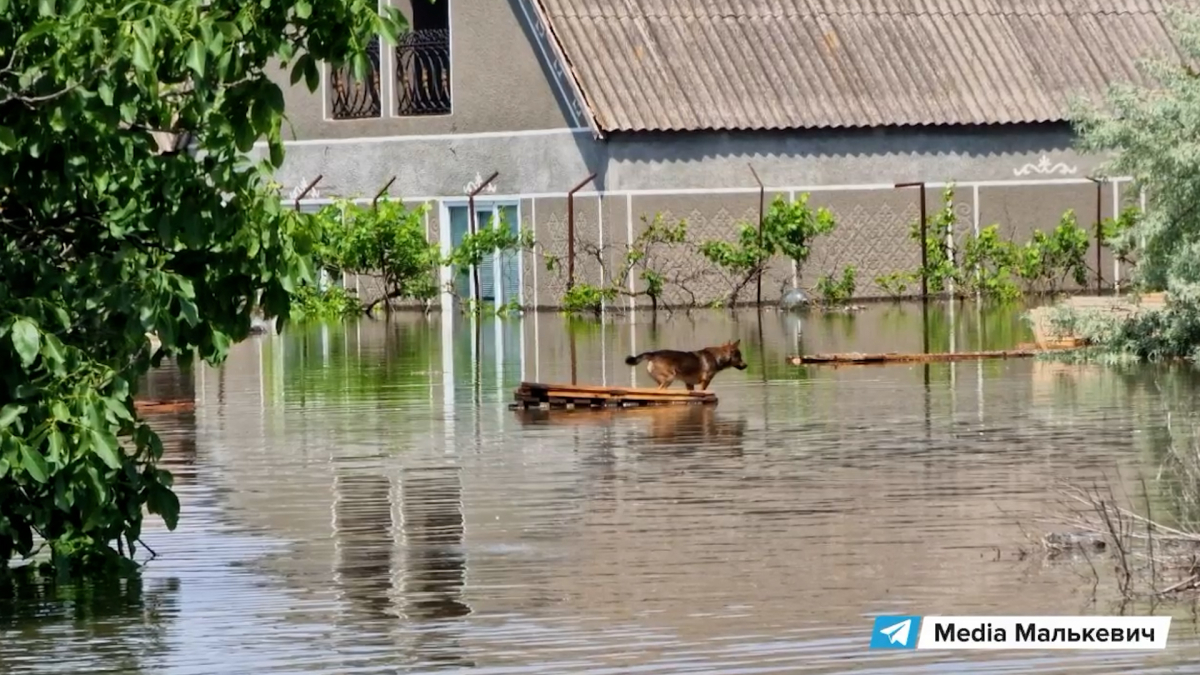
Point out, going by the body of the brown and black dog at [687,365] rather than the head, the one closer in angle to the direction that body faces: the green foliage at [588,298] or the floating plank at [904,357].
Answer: the floating plank

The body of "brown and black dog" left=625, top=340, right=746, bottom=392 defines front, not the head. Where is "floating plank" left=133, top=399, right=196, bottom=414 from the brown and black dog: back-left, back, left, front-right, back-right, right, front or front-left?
back

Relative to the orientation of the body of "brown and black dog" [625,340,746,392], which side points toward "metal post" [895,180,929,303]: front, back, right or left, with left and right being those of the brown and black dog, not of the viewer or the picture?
left

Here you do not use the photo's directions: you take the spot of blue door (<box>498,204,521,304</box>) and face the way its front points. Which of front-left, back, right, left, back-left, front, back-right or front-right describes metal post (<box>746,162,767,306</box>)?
left

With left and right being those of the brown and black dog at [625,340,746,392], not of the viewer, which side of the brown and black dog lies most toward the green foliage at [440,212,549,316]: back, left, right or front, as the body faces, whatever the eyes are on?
left

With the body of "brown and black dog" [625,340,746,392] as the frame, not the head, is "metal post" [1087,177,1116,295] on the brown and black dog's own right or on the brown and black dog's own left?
on the brown and black dog's own left

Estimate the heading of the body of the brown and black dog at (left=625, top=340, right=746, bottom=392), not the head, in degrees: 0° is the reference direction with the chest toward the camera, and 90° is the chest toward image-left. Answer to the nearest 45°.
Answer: approximately 270°

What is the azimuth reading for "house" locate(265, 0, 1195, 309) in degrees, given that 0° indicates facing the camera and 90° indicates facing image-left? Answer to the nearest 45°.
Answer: approximately 45°

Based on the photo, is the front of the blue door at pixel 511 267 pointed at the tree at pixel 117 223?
yes

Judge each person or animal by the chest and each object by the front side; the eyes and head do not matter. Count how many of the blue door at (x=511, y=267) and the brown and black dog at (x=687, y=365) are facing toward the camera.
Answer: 1

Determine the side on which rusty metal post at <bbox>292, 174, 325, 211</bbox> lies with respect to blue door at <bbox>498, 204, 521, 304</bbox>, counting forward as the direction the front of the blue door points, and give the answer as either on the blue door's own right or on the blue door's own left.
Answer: on the blue door's own right

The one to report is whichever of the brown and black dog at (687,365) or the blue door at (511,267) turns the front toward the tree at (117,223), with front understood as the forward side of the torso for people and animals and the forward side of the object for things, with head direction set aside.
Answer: the blue door
